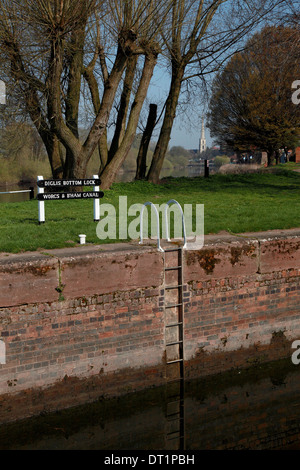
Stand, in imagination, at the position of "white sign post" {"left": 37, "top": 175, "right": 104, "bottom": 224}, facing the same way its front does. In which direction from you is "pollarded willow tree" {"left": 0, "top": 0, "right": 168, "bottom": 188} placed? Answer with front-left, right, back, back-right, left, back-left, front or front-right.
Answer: back

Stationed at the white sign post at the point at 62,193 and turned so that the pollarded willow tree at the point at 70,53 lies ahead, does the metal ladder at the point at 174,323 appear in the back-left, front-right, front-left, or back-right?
back-right

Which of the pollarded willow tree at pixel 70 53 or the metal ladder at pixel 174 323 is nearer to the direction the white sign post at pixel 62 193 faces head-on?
the metal ladder

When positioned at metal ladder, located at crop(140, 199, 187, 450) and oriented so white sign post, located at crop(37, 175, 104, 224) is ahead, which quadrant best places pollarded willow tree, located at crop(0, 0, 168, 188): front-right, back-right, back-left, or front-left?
front-right

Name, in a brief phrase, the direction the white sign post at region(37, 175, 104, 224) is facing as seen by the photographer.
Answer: facing the viewer

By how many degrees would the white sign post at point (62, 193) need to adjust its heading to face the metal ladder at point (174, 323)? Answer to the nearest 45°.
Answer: approximately 45° to its left
